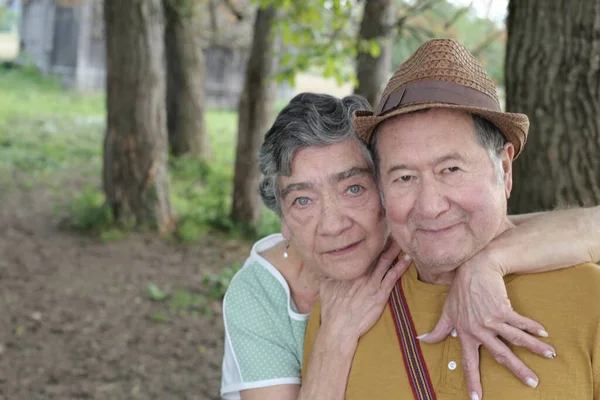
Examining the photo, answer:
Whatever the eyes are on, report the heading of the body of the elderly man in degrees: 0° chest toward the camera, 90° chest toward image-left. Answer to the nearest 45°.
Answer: approximately 0°

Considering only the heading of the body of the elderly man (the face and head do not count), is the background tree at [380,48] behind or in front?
behind

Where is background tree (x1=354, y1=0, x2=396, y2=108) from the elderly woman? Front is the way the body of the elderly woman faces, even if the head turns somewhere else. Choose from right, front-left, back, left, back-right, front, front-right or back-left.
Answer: back-left

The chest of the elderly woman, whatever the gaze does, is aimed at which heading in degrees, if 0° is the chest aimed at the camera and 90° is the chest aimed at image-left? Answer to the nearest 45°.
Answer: approximately 315°
